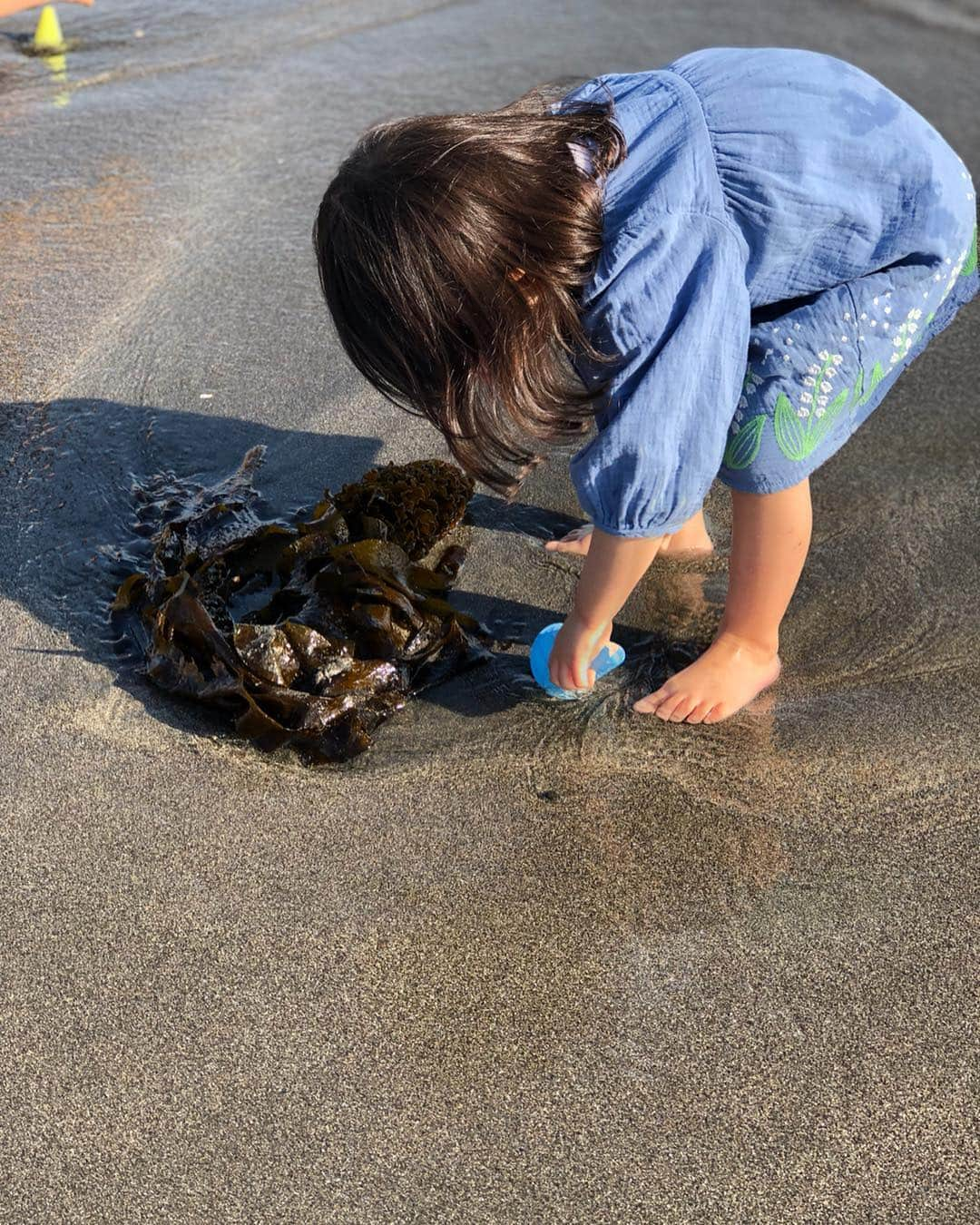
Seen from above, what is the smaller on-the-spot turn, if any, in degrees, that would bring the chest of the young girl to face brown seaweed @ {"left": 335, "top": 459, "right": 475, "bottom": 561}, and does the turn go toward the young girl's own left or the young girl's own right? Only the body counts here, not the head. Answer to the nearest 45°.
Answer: approximately 45° to the young girl's own right

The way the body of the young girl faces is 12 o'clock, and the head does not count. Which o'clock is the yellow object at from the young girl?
The yellow object is roughly at 2 o'clock from the young girl.

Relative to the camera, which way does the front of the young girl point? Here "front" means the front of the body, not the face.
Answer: to the viewer's left

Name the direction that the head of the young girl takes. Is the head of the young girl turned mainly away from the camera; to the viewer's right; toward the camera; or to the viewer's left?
to the viewer's left
